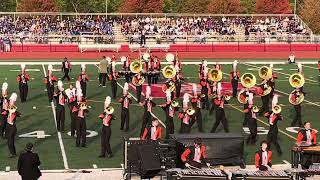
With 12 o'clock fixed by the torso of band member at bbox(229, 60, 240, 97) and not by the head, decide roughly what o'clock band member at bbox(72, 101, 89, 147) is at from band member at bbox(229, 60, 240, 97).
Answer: band member at bbox(72, 101, 89, 147) is roughly at 1 o'clock from band member at bbox(229, 60, 240, 97).

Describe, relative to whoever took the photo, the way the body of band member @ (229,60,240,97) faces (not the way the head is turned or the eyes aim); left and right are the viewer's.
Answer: facing the viewer

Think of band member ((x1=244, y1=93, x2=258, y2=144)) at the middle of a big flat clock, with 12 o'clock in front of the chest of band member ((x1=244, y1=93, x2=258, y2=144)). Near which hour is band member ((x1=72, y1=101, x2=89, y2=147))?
band member ((x1=72, y1=101, x2=89, y2=147)) is roughly at 4 o'clock from band member ((x1=244, y1=93, x2=258, y2=144)).

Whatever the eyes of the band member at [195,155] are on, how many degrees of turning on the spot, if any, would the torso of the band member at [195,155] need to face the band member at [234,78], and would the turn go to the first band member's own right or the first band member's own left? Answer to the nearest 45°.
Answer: approximately 180°

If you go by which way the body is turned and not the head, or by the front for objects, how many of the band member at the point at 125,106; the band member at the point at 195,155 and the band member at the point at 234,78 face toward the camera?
3

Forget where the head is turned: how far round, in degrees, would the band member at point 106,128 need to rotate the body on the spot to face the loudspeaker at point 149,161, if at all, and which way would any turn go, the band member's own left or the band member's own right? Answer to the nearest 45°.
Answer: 0° — they already face it

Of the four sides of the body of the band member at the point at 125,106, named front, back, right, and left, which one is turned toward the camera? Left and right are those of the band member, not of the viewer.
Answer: front

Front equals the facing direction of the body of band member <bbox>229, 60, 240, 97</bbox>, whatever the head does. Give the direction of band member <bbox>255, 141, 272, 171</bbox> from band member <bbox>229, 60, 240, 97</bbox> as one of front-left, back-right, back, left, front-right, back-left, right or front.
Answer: front

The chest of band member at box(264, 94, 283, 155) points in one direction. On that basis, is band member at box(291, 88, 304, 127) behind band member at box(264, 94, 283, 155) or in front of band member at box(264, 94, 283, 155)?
behind

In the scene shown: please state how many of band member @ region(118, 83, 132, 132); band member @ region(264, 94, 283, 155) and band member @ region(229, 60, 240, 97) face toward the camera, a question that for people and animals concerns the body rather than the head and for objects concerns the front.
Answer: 3

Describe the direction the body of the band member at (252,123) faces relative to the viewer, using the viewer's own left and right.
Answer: facing the viewer and to the right of the viewer
